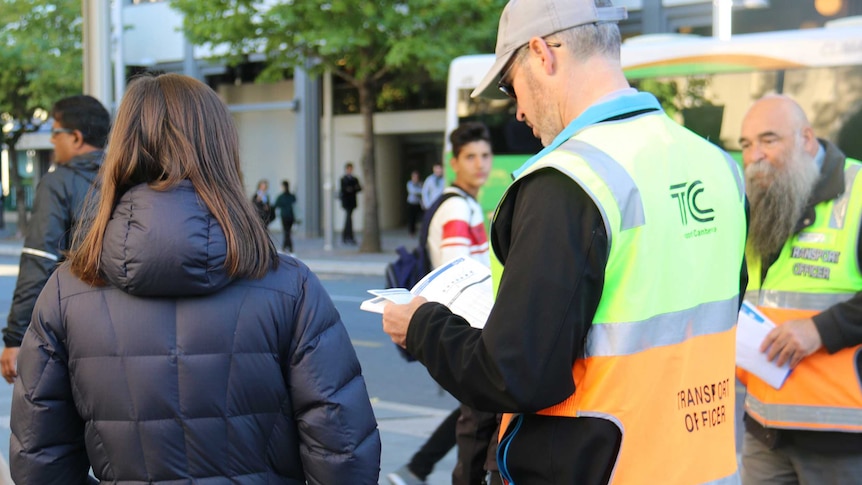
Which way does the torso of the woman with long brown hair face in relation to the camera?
away from the camera

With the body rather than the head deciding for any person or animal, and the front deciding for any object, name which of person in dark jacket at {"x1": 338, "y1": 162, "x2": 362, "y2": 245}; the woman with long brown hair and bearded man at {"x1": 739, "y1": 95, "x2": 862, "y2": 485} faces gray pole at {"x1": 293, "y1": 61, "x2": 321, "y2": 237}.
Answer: the woman with long brown hair

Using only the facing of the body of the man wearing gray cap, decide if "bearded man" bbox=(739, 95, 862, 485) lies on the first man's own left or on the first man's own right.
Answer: on the first man's own right

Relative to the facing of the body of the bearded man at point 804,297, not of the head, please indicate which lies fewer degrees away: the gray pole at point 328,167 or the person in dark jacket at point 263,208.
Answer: the person in dark jacket

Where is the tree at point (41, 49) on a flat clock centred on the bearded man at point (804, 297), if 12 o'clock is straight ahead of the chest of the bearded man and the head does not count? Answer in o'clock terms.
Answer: The tree is roughly at 3 o'clock from the bearded man.

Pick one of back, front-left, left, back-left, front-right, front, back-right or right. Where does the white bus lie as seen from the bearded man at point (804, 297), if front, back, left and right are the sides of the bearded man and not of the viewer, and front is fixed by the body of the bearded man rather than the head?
back-right

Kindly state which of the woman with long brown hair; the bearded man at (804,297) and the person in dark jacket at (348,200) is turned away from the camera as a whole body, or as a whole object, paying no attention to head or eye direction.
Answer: the woman with long brown hair

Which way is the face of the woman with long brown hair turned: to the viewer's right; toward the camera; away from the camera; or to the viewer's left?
away from the camera

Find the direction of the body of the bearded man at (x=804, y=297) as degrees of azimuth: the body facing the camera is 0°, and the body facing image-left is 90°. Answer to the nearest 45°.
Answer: approximately 45°

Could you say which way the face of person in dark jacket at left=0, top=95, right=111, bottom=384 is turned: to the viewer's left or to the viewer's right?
to the viewer's left
